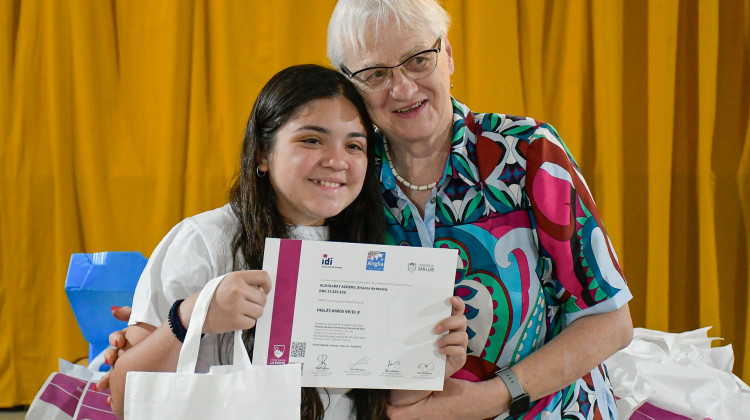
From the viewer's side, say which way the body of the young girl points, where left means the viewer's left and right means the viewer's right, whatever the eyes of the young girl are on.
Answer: facing the viewer and to the right of the viewer

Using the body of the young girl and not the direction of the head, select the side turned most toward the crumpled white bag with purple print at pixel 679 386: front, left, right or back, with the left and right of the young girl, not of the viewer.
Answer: left

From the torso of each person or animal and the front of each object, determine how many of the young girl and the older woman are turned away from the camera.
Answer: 0

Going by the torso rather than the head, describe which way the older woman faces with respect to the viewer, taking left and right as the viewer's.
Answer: facing the viewer and to the left of the viewer
